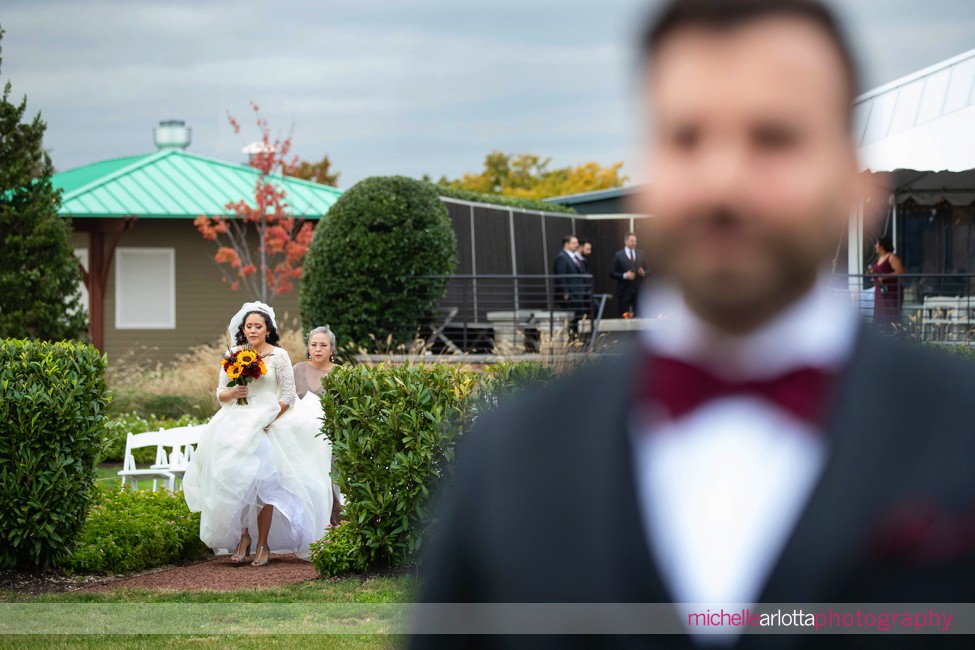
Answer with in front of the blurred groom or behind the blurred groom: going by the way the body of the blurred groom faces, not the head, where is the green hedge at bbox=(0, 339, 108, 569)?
behind

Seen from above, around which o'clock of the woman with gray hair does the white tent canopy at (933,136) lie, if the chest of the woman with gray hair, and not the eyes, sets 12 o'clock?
The white tent canopy is roughly at 8 o'clock from the woman with gray hair.

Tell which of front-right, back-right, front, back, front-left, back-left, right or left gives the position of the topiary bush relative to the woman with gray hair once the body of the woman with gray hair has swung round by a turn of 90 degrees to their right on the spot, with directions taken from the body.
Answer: right

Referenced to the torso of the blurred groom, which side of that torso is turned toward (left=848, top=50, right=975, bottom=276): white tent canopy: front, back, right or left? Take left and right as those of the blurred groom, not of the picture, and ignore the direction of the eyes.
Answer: back

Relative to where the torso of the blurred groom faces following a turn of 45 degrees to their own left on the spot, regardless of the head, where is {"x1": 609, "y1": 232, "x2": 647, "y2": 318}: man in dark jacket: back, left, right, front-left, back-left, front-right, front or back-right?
back-left

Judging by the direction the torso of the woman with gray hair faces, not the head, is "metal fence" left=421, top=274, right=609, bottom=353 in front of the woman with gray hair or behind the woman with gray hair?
behind

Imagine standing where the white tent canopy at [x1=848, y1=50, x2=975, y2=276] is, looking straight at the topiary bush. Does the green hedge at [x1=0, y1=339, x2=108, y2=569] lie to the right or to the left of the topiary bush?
left

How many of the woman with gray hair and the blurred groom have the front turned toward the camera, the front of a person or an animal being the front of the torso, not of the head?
2

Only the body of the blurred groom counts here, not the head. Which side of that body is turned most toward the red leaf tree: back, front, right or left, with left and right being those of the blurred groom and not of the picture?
back

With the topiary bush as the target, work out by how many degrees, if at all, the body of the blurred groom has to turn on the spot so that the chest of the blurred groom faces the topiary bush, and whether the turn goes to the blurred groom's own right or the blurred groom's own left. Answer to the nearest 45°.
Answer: approximately 180°

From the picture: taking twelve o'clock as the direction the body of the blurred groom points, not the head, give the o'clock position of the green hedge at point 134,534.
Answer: The green hedge is roughly at 5 o'clock from the blurred groom.

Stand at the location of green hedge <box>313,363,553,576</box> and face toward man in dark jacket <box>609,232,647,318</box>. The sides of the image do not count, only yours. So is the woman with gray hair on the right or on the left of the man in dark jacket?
left

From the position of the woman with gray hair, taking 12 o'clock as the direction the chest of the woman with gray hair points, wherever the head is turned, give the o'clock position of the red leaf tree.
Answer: The red leaf tree is roughly at 6 o'clock from the woman with gray hair.

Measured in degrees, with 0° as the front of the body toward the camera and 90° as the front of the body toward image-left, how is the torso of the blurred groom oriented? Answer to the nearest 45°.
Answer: approximately 0°
